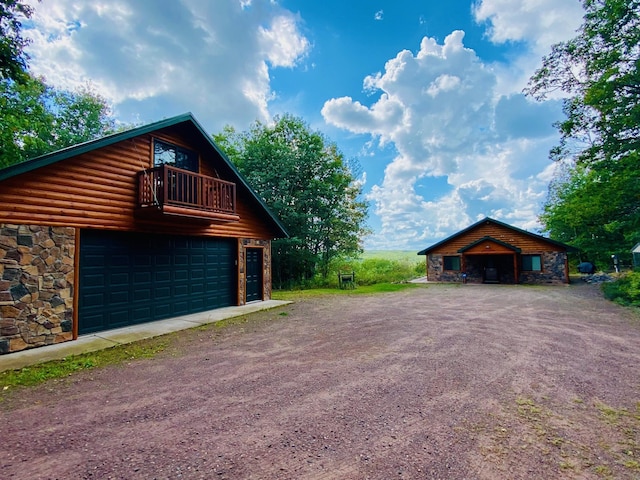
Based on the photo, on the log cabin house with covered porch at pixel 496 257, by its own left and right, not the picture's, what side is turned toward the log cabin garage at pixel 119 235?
front

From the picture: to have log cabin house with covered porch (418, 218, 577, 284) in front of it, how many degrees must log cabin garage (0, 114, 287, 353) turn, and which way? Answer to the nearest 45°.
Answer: approximately 45° to its left

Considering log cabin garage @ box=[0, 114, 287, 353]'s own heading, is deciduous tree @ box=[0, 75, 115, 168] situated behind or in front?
behind

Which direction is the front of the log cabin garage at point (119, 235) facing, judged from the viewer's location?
facing the viewer and to the right of the viewer

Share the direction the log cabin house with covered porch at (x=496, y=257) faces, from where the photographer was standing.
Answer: facing the viewer

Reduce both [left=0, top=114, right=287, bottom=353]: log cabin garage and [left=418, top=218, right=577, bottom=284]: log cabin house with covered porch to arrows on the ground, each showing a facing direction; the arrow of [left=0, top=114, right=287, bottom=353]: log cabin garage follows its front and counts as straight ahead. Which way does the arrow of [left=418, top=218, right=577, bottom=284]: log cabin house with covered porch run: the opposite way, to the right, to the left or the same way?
to the right

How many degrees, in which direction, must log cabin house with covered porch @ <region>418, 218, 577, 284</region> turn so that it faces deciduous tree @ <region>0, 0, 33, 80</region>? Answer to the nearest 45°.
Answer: approximately 45° to its right

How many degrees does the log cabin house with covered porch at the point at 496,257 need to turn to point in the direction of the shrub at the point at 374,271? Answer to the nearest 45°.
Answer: approximately 90° to its right

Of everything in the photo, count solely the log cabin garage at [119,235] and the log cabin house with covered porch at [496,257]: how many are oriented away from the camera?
0
